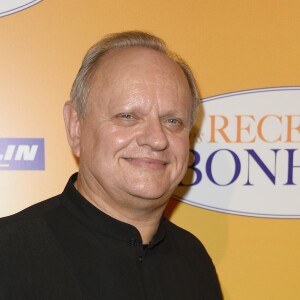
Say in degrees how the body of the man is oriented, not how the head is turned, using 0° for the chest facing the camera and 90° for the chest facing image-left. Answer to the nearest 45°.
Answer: approximately 315°
